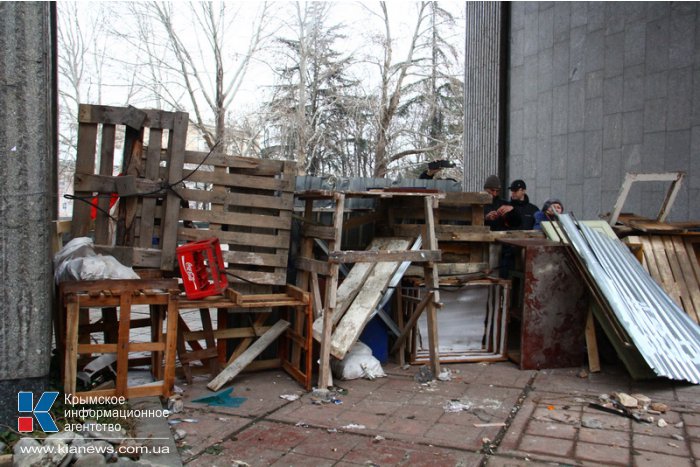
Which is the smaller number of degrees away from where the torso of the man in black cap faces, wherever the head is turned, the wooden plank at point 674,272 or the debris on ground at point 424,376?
the debris on ground

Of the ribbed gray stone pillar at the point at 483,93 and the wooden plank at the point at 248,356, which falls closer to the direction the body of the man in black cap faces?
the wooden plank

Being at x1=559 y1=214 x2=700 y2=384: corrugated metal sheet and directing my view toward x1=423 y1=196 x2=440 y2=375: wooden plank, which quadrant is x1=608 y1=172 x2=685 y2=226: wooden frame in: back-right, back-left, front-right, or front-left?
back-right

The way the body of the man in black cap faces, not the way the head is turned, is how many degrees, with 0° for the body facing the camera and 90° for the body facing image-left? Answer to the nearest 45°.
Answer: approximately 45°

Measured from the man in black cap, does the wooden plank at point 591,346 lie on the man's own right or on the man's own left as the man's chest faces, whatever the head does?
on the man's own left
